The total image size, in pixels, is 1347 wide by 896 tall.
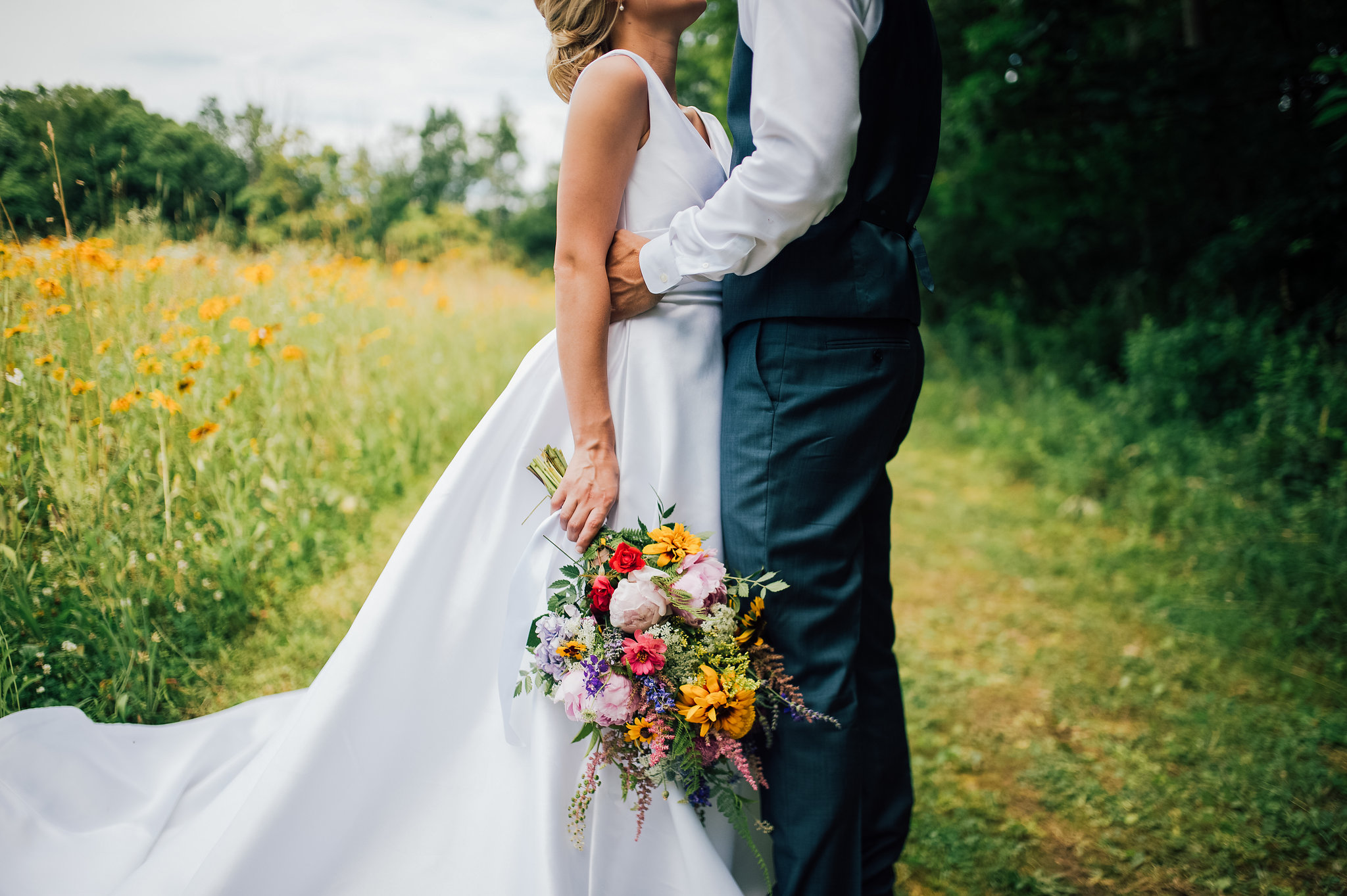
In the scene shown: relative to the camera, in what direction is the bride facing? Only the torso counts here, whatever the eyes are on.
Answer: to the viewer's right

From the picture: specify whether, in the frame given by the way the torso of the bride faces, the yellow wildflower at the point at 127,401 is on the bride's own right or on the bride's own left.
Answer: on the bride's own left

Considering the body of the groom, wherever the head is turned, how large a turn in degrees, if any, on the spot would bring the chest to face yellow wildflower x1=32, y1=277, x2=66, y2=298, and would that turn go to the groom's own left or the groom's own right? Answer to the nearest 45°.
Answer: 0° — they already face it

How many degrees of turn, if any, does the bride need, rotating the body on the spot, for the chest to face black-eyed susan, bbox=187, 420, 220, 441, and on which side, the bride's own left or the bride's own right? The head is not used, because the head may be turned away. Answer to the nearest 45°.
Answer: approximately 135° to the bride's own left

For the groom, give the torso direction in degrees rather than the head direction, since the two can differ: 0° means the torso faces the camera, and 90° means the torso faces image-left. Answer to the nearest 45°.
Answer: approximately 90°

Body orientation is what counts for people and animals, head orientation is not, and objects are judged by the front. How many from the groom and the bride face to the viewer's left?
1

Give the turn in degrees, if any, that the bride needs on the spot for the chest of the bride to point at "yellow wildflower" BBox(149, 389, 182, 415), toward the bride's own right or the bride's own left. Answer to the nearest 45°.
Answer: approximately 135° to the bride's own left

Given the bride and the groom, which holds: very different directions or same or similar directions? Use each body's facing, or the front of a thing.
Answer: very different directions
